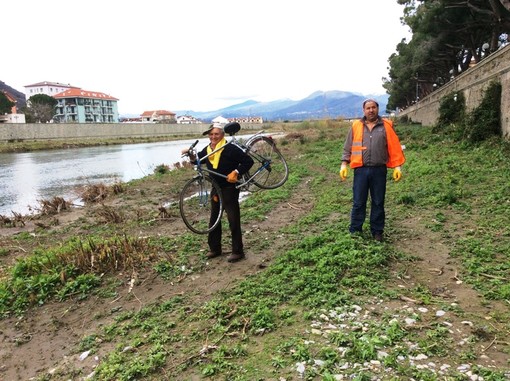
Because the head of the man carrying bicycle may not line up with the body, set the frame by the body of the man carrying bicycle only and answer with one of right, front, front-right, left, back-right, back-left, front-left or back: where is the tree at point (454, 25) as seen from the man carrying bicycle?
back

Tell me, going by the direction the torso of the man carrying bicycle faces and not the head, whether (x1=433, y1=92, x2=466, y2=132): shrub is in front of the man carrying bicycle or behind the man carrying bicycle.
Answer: behind

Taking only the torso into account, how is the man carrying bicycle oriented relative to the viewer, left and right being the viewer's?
facing the viewer and to the left of the viewer

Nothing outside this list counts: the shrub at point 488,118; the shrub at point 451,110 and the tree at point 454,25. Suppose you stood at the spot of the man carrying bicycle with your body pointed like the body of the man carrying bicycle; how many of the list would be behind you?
3

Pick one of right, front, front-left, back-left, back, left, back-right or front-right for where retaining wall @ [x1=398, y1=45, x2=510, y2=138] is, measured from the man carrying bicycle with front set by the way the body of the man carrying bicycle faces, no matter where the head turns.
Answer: back

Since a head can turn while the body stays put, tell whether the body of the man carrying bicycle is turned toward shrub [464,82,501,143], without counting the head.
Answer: no
